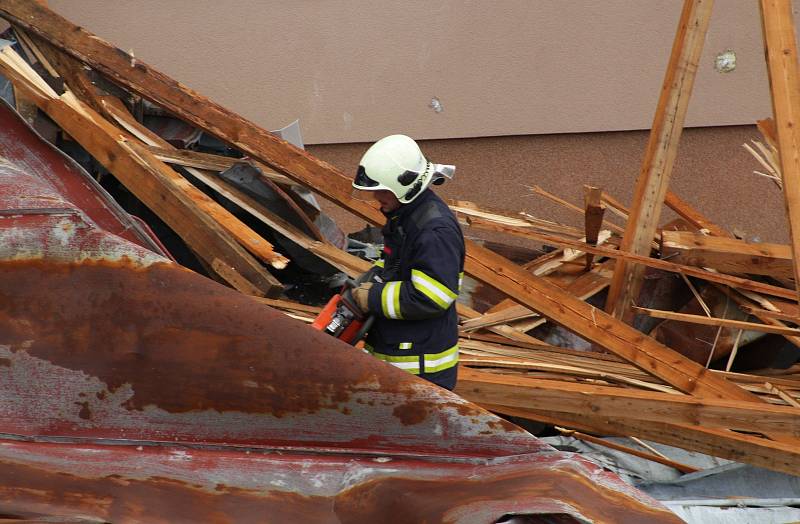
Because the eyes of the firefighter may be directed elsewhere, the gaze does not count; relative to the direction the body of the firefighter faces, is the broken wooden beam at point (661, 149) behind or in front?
behind

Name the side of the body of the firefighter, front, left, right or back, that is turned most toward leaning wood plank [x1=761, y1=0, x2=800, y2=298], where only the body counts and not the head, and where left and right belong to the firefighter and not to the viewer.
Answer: back

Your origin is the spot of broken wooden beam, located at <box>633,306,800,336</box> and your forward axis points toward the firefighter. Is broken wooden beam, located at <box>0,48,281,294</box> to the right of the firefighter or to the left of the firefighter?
right

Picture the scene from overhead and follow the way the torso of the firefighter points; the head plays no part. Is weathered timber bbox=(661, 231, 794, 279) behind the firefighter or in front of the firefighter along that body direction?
behind

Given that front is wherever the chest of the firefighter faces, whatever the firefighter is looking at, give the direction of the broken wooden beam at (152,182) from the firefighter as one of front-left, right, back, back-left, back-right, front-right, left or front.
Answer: front-right

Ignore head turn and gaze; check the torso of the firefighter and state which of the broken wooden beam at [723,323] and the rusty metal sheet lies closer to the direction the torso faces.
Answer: the rusty metal sheet

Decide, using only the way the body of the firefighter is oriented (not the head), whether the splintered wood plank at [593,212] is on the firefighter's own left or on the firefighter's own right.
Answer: on the firefighter's own right

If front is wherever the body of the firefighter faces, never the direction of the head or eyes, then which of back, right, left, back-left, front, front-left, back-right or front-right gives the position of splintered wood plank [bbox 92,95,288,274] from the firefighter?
front-right

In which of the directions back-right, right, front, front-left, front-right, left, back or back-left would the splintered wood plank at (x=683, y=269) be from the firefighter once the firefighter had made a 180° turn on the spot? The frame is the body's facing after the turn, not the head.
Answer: front-left

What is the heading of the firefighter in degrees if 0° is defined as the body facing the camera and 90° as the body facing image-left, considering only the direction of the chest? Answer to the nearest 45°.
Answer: approximately 90°

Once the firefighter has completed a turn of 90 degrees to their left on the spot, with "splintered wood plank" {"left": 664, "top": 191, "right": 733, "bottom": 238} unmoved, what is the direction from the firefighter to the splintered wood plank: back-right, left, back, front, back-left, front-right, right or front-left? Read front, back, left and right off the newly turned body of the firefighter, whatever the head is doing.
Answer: back-left

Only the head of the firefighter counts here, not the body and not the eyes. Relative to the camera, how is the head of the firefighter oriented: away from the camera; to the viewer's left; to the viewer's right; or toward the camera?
to the viewer's left

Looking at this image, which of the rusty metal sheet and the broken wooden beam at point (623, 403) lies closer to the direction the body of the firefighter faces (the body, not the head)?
the rusty metal sheet

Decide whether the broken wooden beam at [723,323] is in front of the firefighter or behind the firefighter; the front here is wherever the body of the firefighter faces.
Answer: behind
